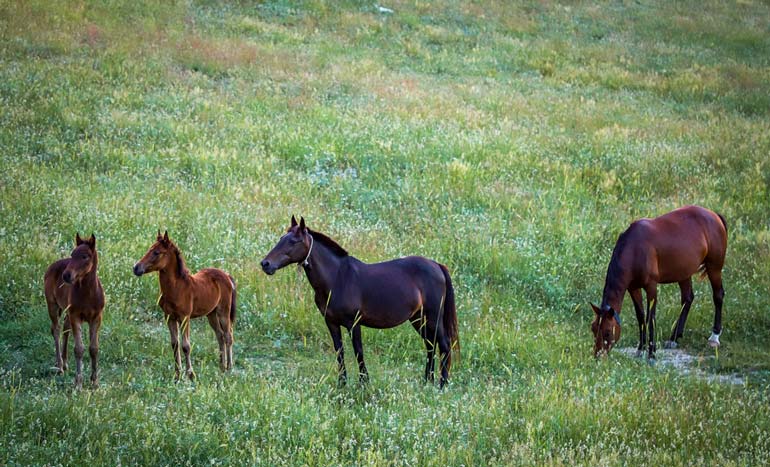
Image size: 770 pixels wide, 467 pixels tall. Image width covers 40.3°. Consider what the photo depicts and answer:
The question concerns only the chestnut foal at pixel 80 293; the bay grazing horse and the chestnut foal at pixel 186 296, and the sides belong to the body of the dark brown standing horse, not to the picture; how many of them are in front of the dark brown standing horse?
2

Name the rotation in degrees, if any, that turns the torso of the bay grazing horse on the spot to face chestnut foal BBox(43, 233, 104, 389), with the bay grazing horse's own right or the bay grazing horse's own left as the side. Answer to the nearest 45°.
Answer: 0° — it already faces it

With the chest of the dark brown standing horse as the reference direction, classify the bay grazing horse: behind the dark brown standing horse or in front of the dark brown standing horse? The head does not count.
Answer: behind

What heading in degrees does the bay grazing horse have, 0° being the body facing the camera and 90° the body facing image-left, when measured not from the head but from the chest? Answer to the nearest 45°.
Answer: approximately 45°

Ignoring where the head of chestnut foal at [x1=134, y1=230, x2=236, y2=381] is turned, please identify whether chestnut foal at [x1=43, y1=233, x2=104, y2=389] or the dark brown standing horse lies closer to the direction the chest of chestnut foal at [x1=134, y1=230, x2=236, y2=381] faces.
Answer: the chestnut foal

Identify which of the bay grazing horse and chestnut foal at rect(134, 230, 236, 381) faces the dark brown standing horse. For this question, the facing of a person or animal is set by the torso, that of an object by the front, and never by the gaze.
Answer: the bay grazing horse

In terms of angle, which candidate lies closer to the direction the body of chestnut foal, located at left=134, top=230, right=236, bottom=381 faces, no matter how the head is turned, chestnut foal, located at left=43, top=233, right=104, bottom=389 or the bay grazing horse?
the chestnut foal

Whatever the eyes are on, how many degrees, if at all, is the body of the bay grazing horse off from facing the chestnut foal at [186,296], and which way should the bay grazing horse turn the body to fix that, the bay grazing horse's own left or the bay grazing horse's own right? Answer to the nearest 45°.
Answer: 0° — it already faces it

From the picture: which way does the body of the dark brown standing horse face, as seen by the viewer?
to the viewer's left

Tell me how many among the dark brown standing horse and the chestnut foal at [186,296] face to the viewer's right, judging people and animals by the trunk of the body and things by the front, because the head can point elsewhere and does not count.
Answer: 0

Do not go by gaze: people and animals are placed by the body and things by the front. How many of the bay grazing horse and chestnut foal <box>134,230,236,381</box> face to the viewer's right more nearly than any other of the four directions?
0

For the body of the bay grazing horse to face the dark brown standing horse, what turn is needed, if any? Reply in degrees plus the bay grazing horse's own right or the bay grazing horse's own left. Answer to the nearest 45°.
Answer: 0° — it already faces it
